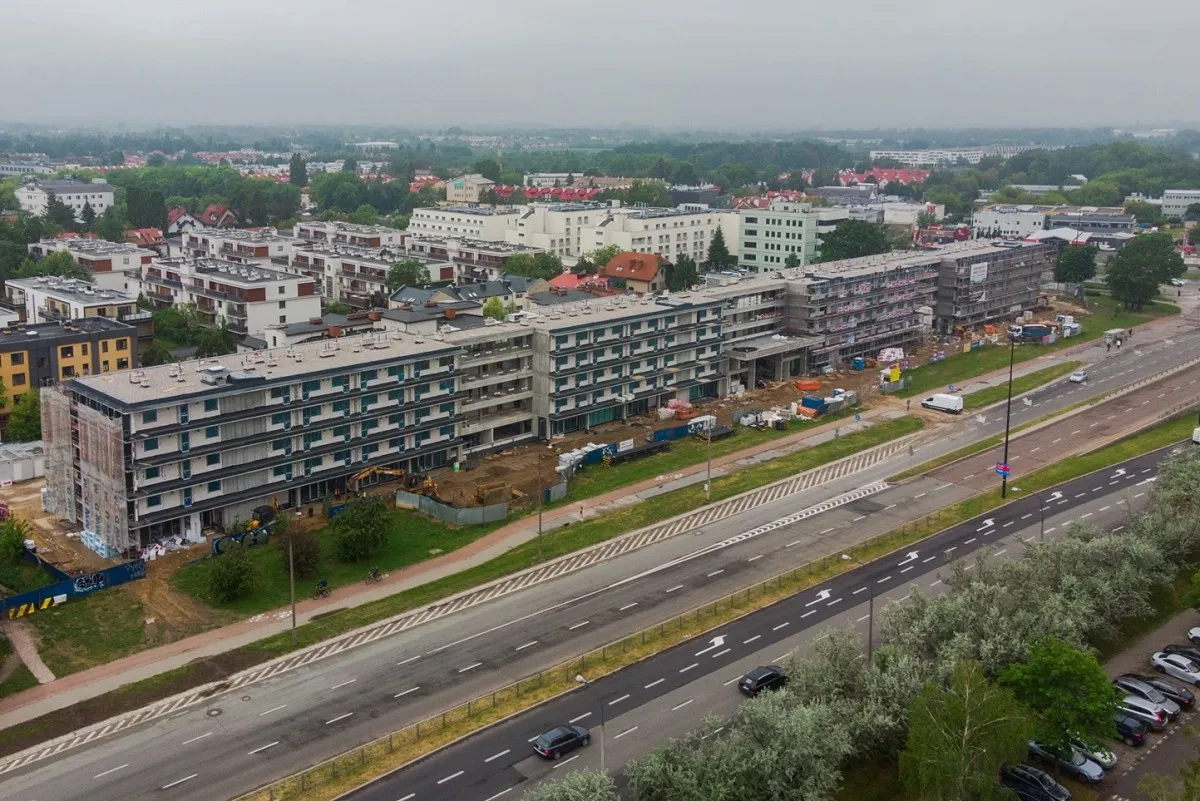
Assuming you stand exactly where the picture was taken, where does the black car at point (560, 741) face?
facing away from the viewer and to the right of the viewer

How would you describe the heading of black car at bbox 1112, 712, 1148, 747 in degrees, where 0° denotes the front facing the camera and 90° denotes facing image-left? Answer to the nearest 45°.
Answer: approximately 135°

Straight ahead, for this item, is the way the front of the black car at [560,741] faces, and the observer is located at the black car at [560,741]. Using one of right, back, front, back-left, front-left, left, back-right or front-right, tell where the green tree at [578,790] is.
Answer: back-right

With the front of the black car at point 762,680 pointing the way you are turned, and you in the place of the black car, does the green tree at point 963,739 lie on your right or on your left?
on your right

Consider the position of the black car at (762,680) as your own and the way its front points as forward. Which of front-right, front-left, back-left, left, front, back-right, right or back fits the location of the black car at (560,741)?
back

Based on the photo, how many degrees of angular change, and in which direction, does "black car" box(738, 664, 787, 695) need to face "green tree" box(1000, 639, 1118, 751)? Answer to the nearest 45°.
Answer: approximately 90° to its right

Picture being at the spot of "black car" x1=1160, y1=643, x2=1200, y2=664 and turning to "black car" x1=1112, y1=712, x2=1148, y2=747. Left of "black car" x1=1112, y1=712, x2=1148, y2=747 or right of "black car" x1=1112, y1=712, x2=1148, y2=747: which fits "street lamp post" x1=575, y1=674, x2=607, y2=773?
right

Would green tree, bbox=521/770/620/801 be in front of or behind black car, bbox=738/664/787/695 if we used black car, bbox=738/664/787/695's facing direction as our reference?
behind

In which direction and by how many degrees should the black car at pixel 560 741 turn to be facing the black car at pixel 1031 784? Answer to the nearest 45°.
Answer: approximately 45° to its right

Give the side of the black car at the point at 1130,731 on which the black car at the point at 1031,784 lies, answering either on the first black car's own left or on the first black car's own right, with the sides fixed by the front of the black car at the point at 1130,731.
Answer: on the first black car's own left

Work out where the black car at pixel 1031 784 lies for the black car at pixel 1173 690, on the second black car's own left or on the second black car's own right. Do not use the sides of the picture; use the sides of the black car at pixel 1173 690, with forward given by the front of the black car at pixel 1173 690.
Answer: on the second black car's own left

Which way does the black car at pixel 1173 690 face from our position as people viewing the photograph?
facing away from the viewer and to the left of the viewer

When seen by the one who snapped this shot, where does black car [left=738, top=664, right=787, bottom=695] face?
facing away from the viewer and to the right of the viewer
